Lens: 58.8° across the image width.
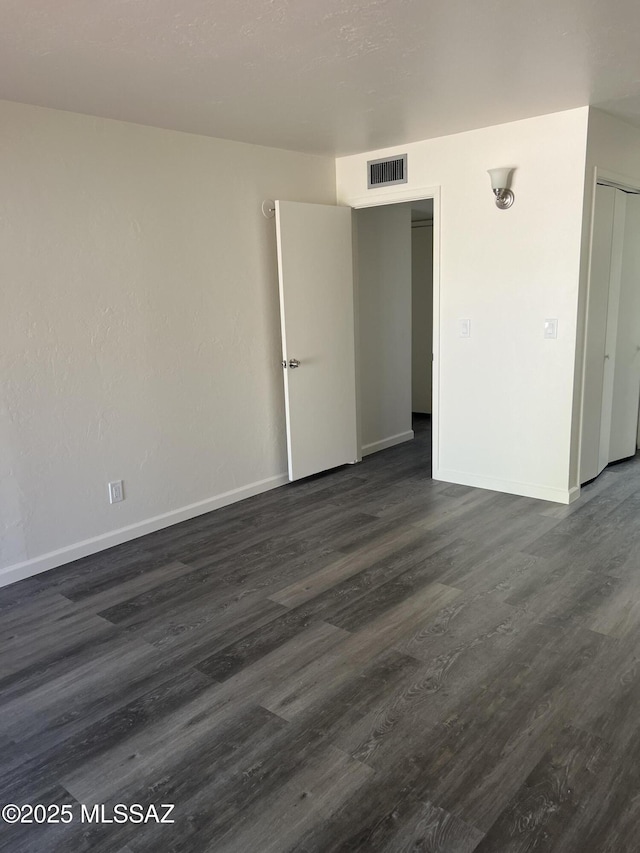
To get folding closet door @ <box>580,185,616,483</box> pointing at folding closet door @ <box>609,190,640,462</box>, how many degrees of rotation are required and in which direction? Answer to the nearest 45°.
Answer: approximately 90° to its left
